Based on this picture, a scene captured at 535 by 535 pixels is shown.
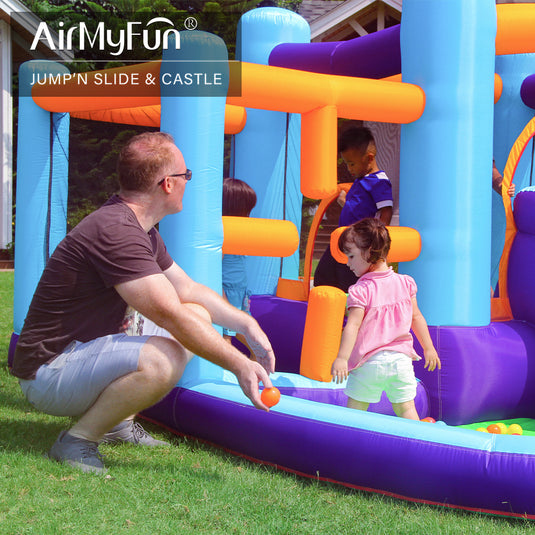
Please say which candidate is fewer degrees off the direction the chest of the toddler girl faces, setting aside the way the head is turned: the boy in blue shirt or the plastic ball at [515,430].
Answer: the boy in blue shirt

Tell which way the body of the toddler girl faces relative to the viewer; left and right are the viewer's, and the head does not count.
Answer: facing away from the viewer and to the left of the viewer

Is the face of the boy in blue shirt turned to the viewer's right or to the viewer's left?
to the viewer's left

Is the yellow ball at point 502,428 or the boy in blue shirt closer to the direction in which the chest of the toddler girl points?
the boy in blue shirt

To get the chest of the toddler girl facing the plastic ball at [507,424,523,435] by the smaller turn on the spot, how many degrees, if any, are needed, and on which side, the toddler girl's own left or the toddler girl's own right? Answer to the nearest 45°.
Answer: approximately 90° to the toddler girl's own right

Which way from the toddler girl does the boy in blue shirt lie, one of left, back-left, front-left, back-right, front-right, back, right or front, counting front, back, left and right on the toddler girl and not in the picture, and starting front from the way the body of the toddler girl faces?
front-right

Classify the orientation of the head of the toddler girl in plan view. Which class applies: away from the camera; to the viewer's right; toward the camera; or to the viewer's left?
to the viewer's left

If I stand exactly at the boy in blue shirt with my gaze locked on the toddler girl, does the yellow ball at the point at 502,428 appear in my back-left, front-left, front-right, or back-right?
front-left

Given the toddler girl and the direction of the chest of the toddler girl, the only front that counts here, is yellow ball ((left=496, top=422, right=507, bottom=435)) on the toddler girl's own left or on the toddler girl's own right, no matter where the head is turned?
on the toddler girl's own right
